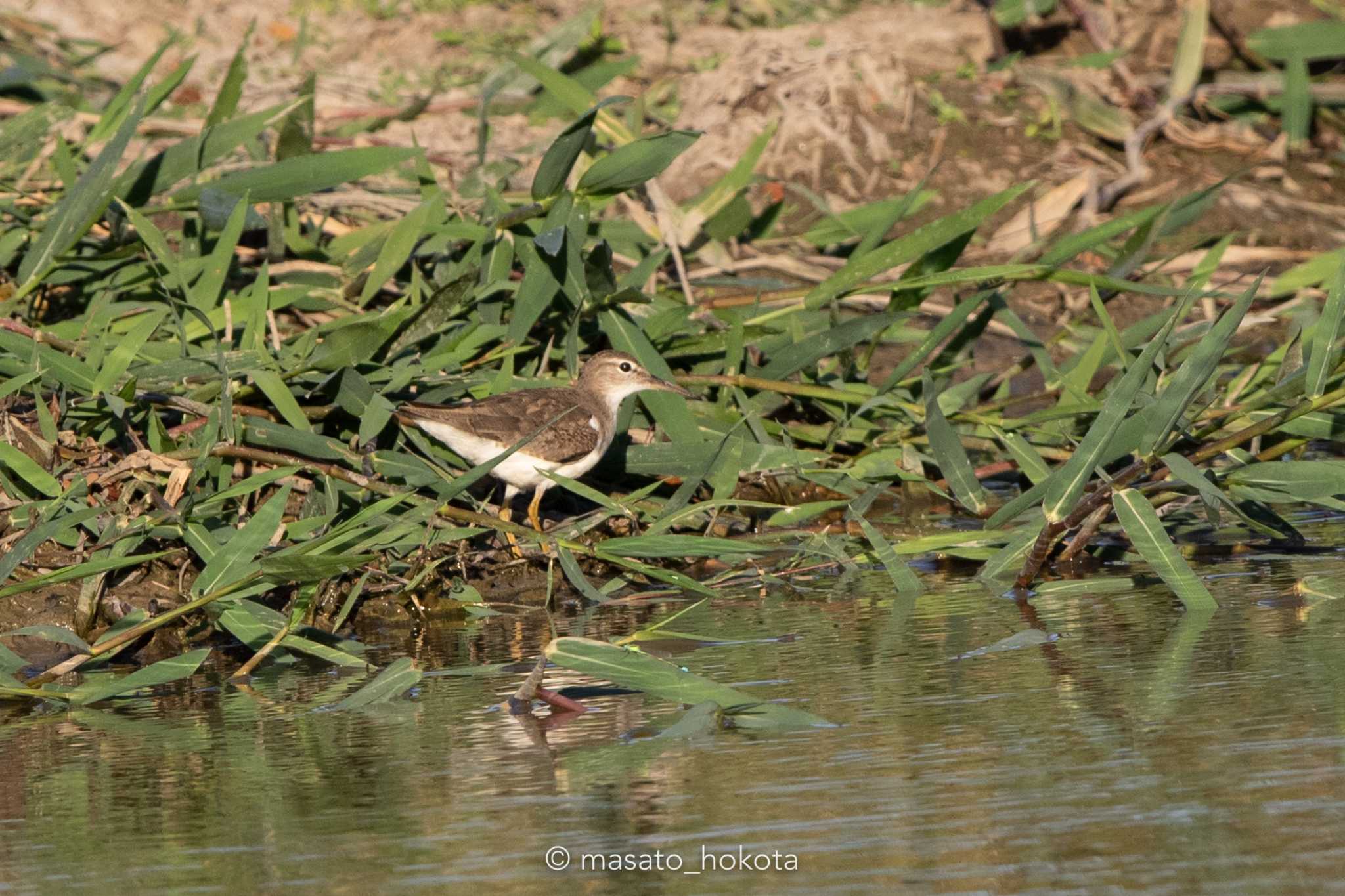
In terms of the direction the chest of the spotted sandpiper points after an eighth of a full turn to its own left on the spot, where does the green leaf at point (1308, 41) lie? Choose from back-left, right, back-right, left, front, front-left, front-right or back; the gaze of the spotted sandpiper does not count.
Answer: front

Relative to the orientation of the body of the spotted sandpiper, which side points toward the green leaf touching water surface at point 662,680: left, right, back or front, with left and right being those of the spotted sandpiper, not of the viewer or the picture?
right

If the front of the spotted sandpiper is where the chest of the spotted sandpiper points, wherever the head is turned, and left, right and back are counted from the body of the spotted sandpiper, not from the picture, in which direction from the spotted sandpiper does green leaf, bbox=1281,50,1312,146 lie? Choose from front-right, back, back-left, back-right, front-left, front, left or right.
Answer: front-left

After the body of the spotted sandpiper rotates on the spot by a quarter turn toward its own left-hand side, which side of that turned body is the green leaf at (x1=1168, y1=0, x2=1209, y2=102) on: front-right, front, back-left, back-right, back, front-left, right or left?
front-right

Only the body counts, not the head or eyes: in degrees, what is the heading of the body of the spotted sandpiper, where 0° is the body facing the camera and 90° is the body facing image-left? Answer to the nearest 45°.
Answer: approximately 270°
